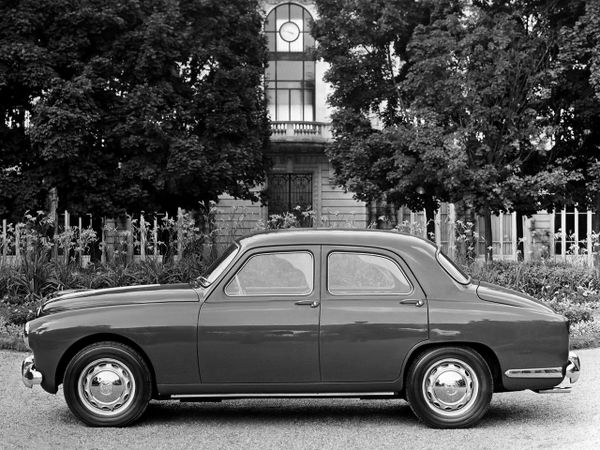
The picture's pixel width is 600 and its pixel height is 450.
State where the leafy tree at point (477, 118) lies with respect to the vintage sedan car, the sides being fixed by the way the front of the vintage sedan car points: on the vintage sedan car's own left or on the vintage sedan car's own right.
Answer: on the vintage sedan car's own right

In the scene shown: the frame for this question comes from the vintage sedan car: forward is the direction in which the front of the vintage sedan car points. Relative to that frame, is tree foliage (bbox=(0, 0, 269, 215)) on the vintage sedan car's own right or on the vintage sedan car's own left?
on the vintage sedan car's own right

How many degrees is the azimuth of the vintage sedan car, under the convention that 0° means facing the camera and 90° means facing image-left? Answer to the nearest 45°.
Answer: approximately 90°

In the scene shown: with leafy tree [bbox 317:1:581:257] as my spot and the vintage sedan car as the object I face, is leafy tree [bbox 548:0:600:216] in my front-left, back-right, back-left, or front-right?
back-left

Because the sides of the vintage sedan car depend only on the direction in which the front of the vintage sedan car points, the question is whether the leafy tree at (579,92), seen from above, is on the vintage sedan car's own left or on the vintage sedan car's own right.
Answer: on the vintage sedan car's own right

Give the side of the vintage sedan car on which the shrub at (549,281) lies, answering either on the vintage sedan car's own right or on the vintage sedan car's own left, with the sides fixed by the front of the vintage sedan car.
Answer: on the vintage sedan car's own right

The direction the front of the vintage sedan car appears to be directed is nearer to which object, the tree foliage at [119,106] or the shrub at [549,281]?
the tree foliage
